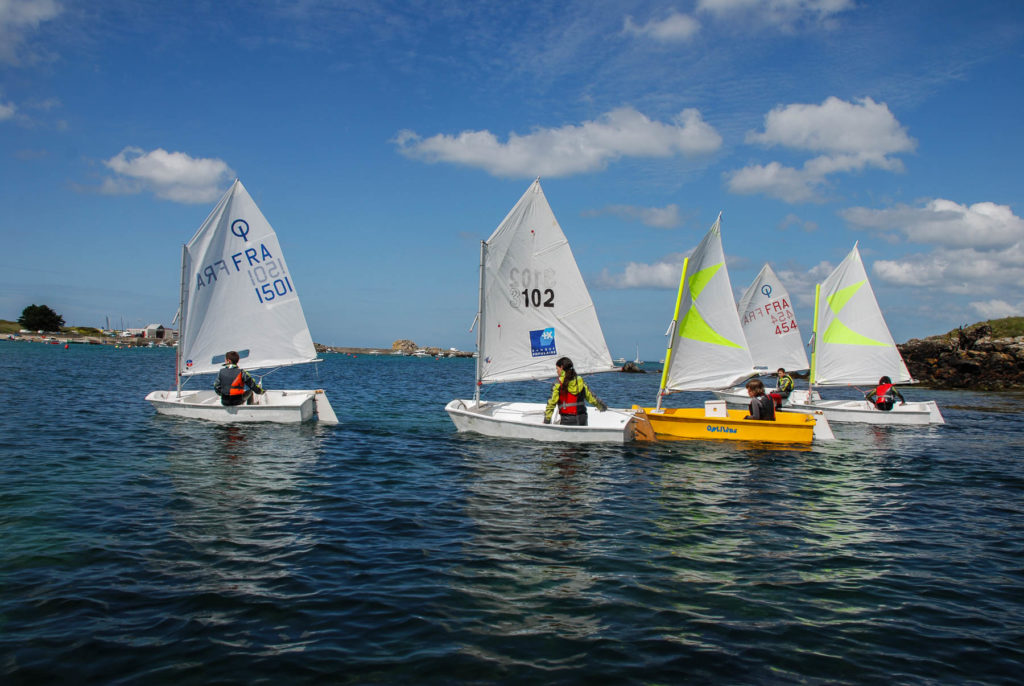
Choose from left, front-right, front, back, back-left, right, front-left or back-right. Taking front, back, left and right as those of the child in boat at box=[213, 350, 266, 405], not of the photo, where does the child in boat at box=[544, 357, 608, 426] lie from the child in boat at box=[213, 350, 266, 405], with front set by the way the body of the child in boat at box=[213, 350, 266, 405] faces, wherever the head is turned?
back-right

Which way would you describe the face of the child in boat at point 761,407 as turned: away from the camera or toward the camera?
away from the camera
